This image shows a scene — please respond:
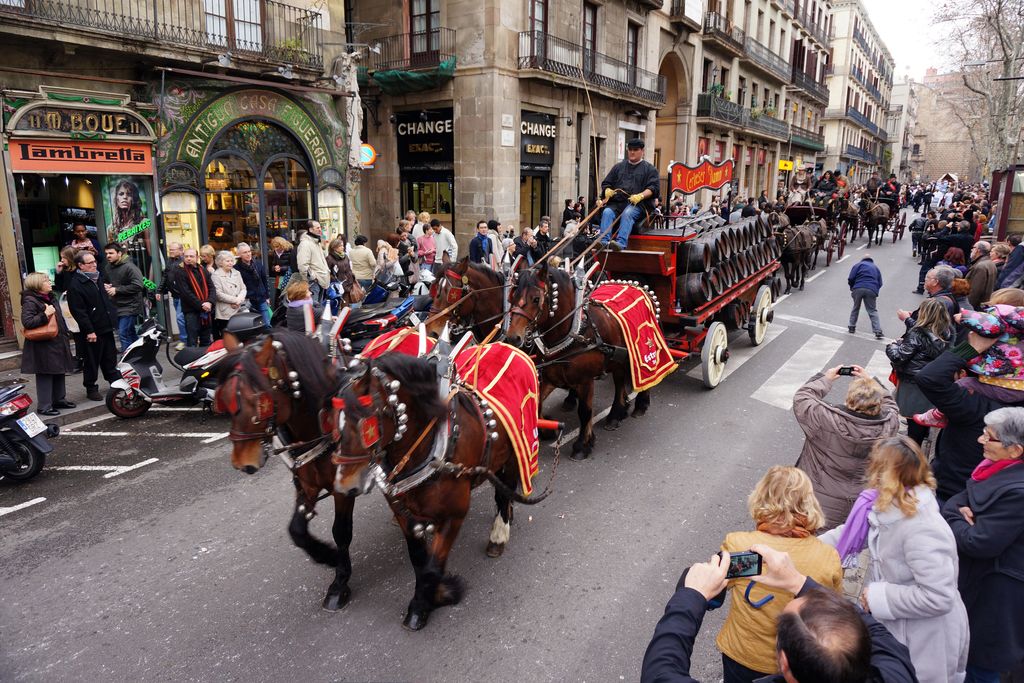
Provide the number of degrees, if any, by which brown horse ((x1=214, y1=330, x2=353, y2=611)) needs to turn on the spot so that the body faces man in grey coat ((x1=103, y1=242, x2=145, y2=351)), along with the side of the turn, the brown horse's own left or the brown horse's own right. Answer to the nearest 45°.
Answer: approximately 135° to the brown horse's own right

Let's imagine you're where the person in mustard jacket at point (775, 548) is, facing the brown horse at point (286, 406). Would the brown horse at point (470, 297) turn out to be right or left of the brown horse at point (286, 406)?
right

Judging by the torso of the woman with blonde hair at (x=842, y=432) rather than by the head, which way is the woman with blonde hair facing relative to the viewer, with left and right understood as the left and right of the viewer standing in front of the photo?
facing away from the viewer and to the left of the viewer

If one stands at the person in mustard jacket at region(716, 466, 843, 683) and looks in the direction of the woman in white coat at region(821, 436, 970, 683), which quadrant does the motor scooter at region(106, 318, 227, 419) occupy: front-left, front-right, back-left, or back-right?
back-left

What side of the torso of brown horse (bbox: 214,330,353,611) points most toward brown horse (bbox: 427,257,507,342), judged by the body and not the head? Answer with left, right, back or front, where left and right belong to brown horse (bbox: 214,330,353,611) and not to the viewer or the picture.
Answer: back

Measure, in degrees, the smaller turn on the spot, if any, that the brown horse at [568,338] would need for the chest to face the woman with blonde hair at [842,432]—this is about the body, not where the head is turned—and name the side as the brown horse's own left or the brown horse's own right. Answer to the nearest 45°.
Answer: approximately 90° to the brown horse's own left

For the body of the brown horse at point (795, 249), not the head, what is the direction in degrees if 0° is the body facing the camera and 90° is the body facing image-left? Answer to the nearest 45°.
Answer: approximately 45°

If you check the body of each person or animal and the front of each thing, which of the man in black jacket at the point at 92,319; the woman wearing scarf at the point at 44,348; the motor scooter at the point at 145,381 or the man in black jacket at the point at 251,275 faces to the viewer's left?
the motor scooter
